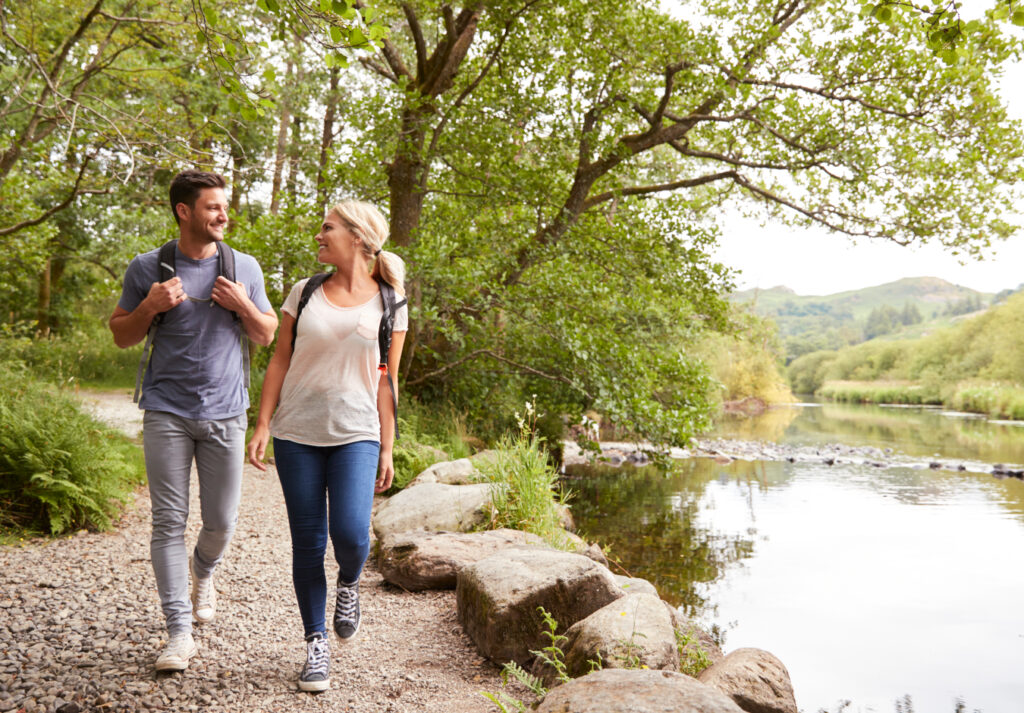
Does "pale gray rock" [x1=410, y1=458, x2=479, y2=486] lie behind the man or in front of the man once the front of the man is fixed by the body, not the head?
behind

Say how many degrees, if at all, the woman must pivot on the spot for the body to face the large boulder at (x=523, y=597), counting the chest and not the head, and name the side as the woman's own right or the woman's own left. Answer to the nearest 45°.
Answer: approximately 135° to the woman's own left

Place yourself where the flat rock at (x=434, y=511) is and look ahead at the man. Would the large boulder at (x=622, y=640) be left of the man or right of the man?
left

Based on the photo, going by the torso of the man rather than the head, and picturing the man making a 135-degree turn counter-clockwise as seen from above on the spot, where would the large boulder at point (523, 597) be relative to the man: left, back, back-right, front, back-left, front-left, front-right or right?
front-right

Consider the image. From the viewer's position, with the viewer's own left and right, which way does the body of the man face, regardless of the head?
facing the viewer

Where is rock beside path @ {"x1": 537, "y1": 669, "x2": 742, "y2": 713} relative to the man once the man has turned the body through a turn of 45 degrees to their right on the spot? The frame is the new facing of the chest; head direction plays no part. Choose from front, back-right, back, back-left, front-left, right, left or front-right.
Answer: left

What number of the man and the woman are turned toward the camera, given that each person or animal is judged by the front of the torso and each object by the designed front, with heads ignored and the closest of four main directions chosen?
2

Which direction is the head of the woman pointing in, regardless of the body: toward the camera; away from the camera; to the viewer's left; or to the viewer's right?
to the viewer's left

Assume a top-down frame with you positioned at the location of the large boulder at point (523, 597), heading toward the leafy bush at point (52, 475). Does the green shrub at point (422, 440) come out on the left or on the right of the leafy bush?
right

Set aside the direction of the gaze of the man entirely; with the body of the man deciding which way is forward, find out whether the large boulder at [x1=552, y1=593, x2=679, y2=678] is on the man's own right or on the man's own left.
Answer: on the man's own left

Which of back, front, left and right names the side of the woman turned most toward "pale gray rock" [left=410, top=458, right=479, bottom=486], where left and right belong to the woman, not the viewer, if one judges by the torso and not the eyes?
back

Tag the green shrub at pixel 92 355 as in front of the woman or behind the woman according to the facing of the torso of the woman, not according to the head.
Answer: behind

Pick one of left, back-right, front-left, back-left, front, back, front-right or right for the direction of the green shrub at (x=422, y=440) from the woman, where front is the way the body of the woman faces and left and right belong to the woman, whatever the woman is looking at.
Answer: back

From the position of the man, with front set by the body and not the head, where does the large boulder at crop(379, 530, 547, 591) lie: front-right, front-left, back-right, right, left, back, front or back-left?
back-left

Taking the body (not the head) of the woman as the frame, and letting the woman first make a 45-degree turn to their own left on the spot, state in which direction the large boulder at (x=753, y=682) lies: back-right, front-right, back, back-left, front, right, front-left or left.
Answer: front-left
